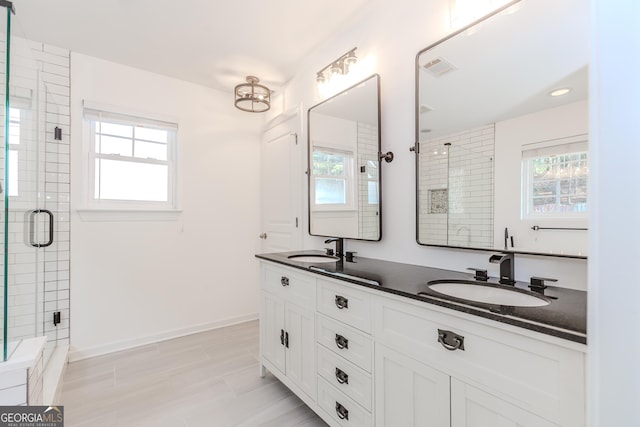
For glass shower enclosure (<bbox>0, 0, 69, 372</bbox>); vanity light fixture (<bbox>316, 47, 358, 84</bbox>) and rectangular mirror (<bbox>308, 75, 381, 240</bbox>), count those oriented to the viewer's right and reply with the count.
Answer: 1

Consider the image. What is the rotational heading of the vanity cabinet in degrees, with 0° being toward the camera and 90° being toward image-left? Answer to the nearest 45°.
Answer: approximately 45°

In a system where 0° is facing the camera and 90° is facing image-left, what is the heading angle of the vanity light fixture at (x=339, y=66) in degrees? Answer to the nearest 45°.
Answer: approximately 45°

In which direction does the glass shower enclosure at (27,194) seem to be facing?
to the viewer's right

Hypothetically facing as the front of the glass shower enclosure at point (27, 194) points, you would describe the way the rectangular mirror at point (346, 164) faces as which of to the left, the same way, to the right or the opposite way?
the opposite way

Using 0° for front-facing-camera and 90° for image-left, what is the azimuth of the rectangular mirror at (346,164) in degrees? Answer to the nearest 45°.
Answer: approximately 45°

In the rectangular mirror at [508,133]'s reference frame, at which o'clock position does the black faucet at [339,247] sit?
The black faucet is roughly at 2 o'clock from the rectangular mirror.
